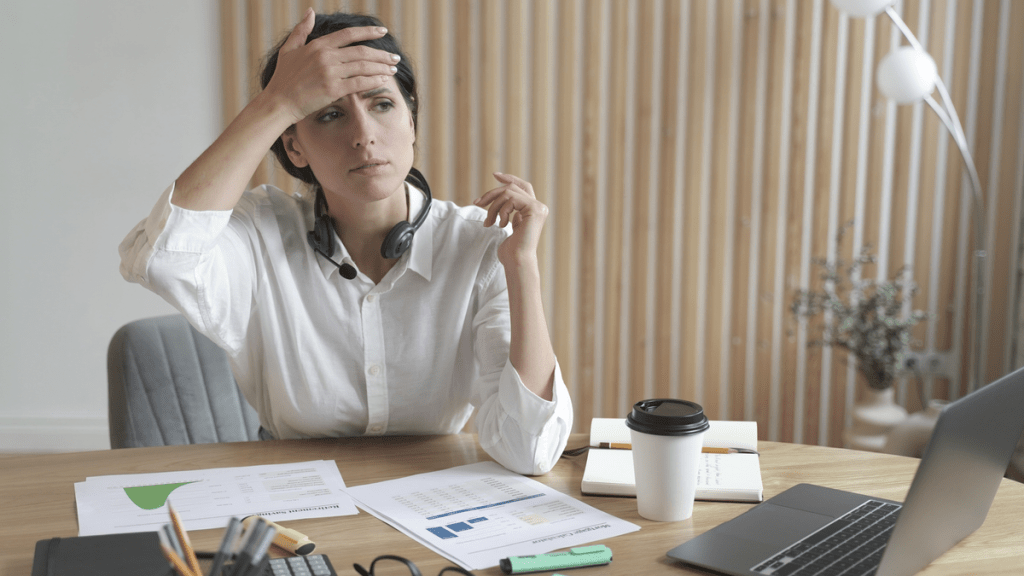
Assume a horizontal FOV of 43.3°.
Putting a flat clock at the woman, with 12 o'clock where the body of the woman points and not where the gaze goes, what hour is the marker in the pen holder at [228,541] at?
The marker in the pen holder is roughly at 12 o'clock from the woman.

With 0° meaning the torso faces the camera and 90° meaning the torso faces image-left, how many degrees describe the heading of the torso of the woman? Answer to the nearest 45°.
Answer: approximately 0°

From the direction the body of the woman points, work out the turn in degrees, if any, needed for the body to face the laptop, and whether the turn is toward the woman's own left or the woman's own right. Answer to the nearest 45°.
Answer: approximately 45° to the woman's own left

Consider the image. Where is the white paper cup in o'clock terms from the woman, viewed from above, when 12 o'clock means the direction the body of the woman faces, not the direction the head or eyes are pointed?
The white paper cup is roughly at 11 o'clock from the woman.

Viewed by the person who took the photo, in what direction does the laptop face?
facing away from the viewer and to the left of the viewer

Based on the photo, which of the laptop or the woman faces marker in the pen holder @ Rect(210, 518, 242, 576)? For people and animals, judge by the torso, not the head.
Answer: the woman

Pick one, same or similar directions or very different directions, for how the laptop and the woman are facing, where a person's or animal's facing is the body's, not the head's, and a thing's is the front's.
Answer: very different directions

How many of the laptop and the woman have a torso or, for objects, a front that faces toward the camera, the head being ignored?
1
